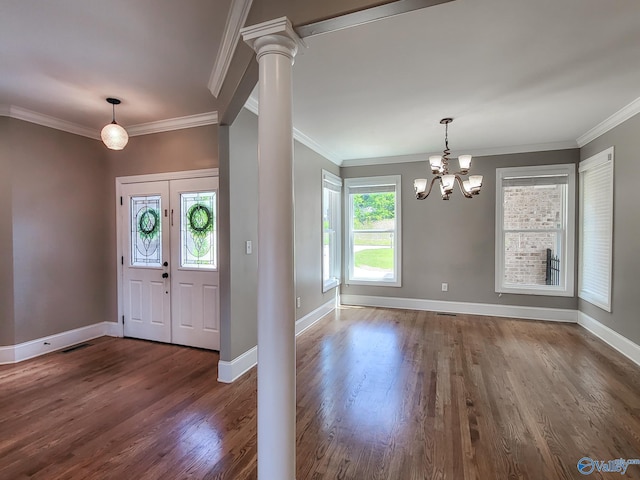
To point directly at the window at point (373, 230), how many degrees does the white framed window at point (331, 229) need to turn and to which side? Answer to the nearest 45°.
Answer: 0° — it already faces it

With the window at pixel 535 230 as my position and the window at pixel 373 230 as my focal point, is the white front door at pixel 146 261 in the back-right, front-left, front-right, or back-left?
front-left

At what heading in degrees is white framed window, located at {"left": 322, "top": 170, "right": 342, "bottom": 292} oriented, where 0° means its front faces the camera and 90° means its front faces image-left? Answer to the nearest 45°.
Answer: approximately 270°

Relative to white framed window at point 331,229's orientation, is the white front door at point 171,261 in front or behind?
behind

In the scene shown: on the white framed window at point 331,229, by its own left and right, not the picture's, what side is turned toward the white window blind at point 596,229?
front

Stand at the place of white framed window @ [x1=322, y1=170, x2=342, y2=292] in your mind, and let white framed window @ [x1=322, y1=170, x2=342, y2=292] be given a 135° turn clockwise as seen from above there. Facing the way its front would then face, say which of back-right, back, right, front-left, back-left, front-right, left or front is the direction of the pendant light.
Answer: front

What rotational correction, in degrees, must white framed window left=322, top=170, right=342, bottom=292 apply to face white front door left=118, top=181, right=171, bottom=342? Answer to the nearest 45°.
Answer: approximately 135° to its right

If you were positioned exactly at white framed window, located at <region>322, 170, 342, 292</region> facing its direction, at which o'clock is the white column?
The white column is roughly at 3 o'clock from the white framed window.

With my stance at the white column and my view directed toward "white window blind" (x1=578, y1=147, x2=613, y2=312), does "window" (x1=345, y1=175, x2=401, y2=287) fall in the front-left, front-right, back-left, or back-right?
front-left

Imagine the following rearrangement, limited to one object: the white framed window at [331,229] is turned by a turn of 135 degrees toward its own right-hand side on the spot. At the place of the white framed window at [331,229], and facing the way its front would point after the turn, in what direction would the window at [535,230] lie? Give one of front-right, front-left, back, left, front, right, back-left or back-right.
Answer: back-left

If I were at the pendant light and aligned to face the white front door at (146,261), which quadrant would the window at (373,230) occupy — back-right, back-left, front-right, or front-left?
front-right
